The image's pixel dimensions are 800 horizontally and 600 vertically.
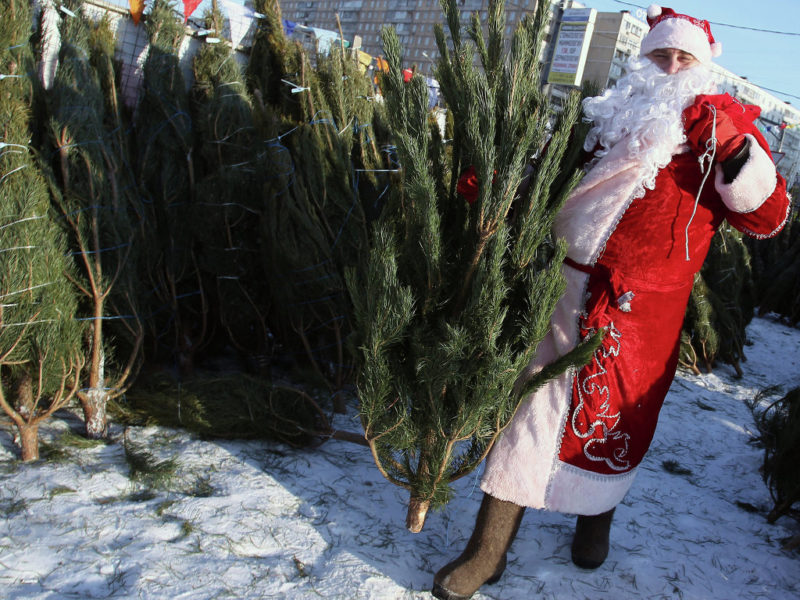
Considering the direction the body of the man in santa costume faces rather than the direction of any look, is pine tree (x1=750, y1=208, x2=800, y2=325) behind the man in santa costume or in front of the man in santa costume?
behind

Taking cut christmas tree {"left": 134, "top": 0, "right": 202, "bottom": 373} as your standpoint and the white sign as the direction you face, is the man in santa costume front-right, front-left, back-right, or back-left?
back-right

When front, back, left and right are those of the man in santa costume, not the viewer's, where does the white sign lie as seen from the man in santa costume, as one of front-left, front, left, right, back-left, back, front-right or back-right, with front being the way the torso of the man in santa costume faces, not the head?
back-right

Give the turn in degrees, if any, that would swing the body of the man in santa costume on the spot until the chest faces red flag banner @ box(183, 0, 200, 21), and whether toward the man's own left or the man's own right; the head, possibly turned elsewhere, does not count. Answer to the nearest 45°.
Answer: approximately 90° to the man's own right

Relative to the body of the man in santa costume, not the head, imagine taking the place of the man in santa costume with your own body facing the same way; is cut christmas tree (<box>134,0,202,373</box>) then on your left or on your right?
on your right

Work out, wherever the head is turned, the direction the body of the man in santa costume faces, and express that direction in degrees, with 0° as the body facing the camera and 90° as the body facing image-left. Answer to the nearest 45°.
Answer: approximately 45°

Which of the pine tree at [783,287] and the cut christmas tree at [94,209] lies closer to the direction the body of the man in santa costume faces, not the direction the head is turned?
the cut christmas tree

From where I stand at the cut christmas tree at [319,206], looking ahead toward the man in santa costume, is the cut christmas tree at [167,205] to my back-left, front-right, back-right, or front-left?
back-right

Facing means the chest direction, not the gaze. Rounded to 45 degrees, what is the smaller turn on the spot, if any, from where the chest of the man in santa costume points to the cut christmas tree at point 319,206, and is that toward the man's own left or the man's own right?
approximately 90° to the man's own right

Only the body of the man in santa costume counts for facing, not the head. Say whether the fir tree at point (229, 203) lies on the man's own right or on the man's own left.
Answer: on the man's own right

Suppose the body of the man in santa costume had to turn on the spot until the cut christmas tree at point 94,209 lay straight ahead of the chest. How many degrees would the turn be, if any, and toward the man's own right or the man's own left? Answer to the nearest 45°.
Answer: approximately 45° to the man's own right
